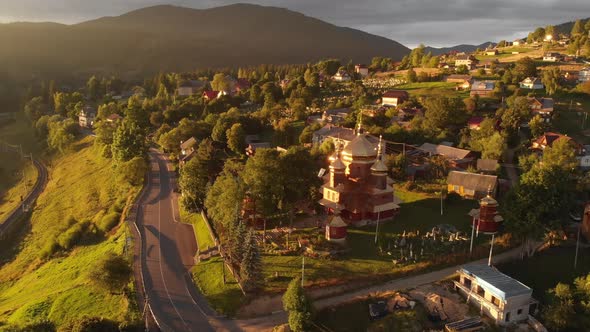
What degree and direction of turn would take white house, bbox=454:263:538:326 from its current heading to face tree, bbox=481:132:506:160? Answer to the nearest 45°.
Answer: approximately 135° to its right

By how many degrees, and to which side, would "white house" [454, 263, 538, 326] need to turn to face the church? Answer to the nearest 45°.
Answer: approximately 90° to its right

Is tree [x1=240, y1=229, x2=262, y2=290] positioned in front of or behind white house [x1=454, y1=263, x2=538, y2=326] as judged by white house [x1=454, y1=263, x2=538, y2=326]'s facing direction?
in front

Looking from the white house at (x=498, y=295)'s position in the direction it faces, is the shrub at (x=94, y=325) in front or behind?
in front

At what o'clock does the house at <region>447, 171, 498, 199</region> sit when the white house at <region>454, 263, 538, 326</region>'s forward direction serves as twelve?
The house is roughly at 4 o'clock from the white house.

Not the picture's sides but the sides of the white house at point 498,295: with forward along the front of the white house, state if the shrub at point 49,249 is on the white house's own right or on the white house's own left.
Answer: on the white house's own right

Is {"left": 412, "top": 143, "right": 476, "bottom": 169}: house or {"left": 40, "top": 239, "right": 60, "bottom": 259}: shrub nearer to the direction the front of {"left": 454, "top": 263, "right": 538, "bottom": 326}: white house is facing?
the shrub

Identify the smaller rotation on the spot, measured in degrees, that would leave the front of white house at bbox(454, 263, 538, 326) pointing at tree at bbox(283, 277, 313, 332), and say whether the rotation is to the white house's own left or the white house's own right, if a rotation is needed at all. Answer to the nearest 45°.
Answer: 0° — it already faces it

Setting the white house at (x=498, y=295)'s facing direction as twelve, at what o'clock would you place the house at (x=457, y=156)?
The house is roughly at 4 o'clock from the white house.

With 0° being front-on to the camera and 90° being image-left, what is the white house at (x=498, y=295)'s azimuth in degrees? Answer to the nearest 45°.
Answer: approximately 45°

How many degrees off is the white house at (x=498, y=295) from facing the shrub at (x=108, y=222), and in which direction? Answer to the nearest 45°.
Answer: approximately 45° to its right

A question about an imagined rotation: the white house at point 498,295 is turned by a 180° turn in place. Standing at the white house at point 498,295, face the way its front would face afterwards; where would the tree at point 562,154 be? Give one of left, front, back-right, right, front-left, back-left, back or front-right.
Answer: front-left

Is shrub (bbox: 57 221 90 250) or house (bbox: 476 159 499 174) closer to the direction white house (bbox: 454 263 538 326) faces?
the shrub
